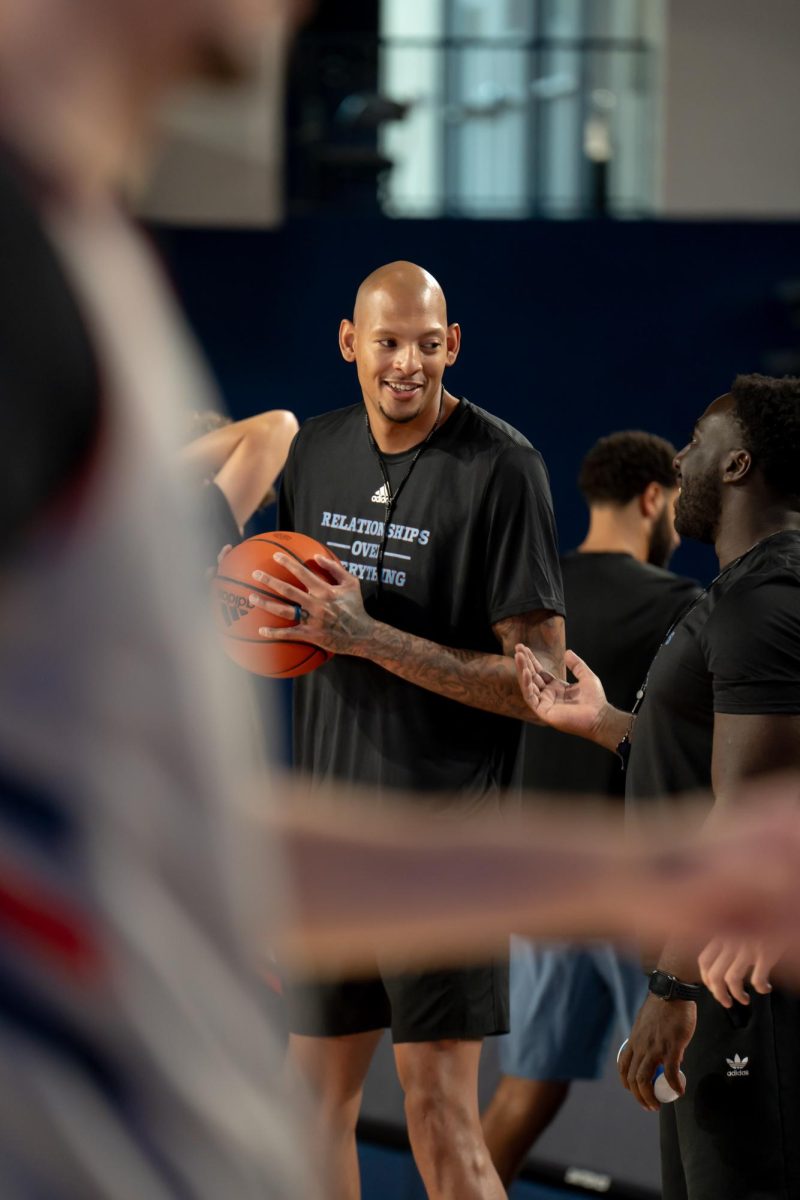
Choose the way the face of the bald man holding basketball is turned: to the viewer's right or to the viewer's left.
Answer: to the viewer's right

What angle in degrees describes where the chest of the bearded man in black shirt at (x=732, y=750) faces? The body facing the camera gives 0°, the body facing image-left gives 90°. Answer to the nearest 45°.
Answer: approximately 90°

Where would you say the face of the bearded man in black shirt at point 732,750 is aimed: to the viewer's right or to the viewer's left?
to the viewer's left

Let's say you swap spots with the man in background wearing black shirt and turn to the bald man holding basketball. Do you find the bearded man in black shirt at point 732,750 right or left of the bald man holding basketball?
left

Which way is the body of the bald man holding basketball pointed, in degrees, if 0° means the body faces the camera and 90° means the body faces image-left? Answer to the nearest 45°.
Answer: approximately 45°

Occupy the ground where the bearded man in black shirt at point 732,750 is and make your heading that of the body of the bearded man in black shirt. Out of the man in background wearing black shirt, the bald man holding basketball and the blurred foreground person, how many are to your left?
1

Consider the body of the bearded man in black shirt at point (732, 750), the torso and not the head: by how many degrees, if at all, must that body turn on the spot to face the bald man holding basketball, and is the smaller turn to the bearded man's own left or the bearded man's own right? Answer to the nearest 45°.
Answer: approximately 45° to the bearded man's own right

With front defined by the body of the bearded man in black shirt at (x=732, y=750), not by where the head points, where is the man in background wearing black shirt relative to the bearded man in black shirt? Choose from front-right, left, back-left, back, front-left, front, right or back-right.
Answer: right

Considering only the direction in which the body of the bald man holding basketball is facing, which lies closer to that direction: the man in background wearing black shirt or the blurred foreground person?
the blurred foreground person

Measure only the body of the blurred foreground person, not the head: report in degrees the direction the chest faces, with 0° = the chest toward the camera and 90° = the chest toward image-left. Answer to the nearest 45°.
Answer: approximately 270°
